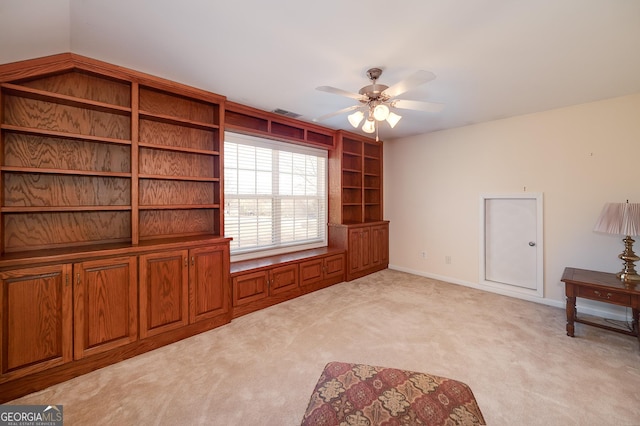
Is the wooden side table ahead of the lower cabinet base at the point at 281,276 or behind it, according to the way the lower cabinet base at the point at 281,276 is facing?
ahead

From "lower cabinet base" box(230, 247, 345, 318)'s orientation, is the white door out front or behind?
out front

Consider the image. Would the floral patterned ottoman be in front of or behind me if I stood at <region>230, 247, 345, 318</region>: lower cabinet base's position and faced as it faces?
in front

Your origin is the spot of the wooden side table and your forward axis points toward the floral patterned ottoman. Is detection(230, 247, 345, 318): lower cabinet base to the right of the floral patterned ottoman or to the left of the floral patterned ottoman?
right

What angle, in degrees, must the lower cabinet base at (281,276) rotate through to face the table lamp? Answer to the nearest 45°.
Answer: approximately 45° to its left

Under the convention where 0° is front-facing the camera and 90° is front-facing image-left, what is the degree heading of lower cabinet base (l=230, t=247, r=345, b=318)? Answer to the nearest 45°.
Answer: approximately 315°
